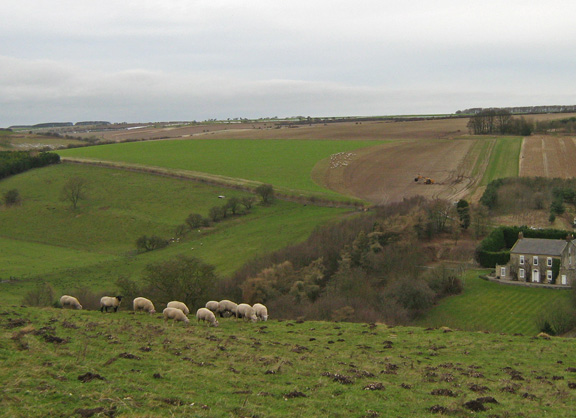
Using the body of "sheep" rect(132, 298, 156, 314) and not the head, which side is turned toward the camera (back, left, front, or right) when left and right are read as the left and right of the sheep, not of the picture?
right

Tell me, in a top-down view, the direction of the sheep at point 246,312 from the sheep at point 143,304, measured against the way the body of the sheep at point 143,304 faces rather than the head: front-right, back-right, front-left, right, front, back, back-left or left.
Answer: front

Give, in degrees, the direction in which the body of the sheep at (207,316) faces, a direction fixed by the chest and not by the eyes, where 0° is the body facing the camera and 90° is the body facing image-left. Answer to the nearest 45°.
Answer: approximately 270°
